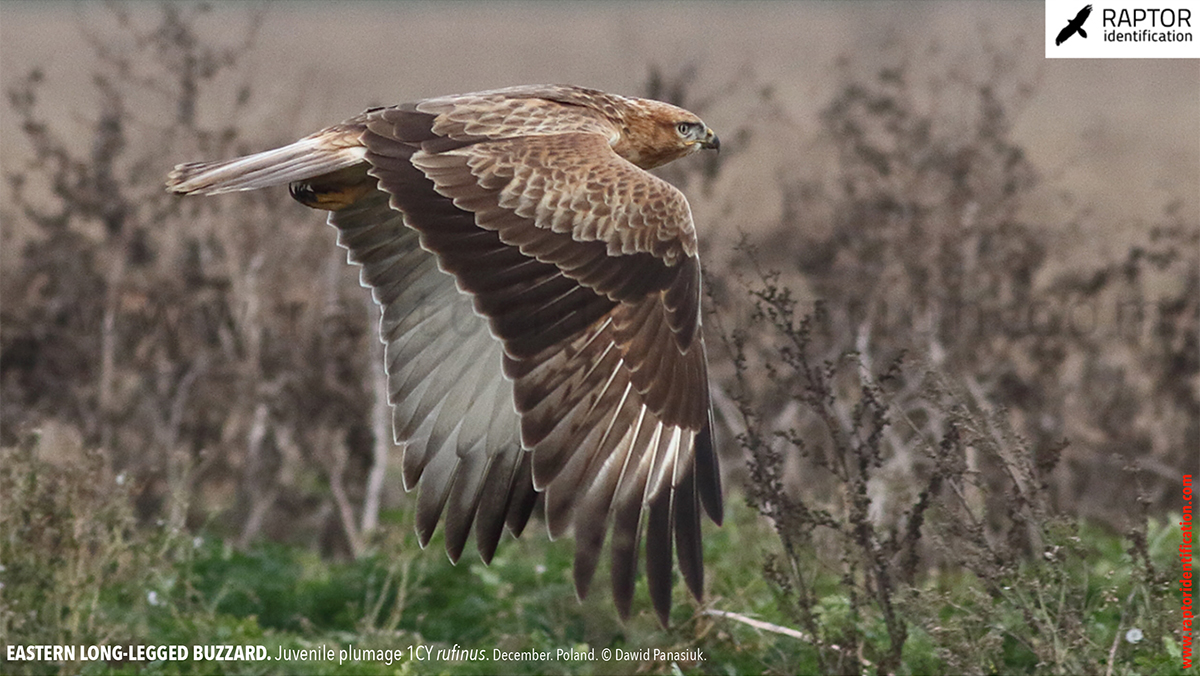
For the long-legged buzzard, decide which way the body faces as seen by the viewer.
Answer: to the viewer's right
